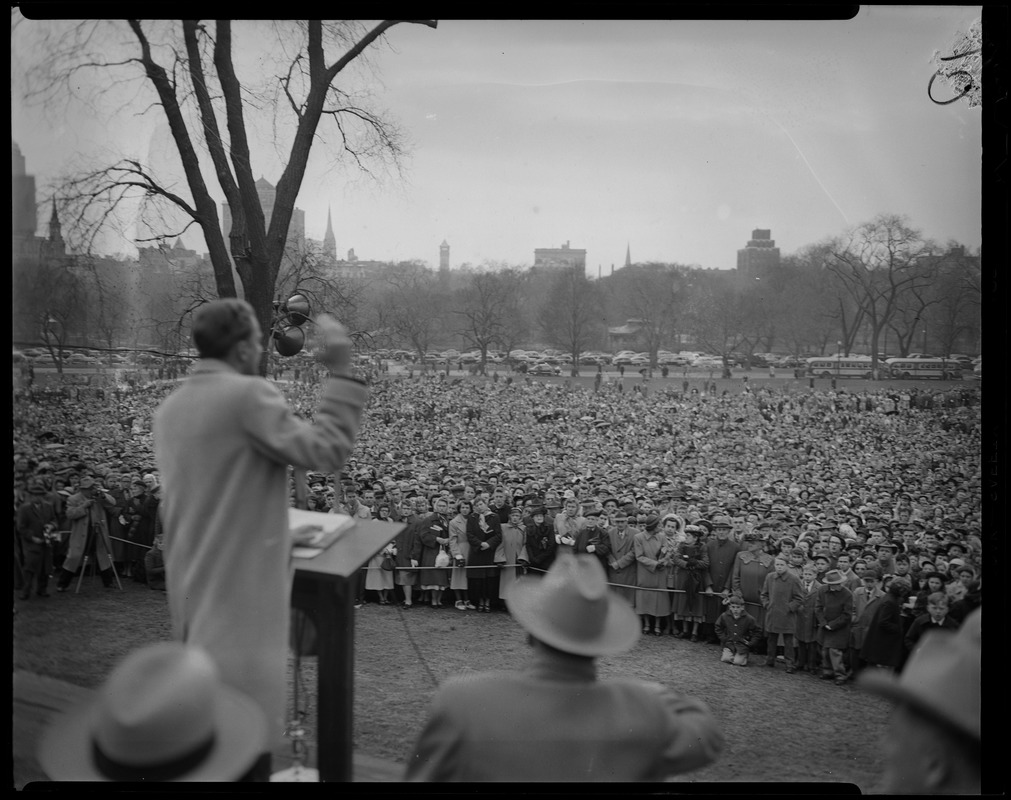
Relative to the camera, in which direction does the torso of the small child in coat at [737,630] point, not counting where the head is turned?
toward the camera

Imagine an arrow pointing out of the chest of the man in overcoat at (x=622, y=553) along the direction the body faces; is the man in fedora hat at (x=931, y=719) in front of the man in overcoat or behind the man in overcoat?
in front

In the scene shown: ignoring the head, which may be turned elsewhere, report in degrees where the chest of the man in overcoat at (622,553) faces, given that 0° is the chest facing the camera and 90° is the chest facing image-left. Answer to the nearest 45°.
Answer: approximately 0°

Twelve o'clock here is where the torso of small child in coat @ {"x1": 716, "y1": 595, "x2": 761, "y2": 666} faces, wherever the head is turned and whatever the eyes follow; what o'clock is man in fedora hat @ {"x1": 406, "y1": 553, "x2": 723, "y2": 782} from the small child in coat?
The man in fedora hat is roughly at 12 o'clock from the small child in coat.

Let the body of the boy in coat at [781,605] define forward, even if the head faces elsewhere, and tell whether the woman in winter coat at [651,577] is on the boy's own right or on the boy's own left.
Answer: on the boy's own right

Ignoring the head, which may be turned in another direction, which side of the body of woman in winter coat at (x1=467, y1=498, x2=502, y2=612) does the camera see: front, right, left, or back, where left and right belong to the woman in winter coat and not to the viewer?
front

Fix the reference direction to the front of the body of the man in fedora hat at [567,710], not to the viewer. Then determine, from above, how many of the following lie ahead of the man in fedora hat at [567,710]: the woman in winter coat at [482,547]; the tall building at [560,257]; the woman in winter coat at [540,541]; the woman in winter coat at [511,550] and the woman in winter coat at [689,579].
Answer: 5

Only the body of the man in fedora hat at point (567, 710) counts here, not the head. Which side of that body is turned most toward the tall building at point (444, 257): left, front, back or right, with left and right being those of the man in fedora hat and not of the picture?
front

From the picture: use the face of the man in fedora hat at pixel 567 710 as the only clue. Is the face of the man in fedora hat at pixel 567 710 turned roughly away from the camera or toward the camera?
away from the camera
